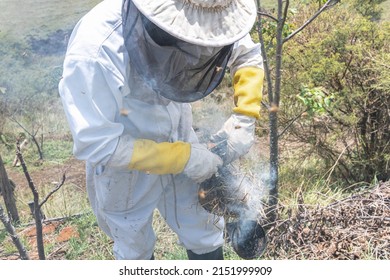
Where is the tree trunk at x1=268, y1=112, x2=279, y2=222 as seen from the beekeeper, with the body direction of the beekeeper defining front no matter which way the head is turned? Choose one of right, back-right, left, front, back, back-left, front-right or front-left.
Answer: left

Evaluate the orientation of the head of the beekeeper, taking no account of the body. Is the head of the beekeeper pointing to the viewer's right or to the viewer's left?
to the viewer's right

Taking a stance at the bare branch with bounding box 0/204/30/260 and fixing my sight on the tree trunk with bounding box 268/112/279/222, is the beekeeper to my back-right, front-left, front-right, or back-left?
front-right

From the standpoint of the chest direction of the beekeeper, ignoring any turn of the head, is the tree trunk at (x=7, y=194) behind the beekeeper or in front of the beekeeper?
behind

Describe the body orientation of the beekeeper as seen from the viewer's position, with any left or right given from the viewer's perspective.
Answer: facing the viewer and to the right of the viewer

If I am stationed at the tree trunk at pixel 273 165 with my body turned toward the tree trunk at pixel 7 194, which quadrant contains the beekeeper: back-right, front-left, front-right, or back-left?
front-left
